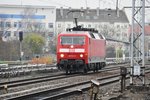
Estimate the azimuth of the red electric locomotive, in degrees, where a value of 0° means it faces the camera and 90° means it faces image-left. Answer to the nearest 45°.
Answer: approximately 0°
